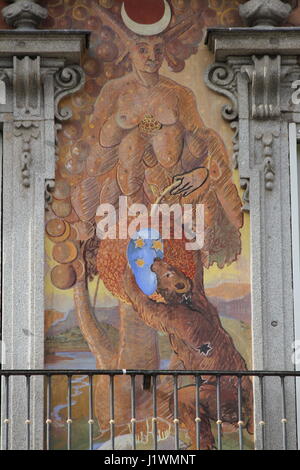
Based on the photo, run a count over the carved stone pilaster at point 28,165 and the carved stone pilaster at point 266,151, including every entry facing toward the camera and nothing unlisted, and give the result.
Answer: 2

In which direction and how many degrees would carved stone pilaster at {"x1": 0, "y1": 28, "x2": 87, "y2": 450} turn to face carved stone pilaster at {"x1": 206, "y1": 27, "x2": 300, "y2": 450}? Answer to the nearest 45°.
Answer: approximately 90° to its left

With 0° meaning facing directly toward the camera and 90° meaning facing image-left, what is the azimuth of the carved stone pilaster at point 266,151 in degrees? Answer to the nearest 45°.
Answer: approximately 0°

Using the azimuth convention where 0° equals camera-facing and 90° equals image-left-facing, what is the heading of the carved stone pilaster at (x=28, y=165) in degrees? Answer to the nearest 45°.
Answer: approximately 0°

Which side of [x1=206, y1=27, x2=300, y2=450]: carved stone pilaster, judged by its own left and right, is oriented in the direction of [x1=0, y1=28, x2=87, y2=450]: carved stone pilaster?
right
